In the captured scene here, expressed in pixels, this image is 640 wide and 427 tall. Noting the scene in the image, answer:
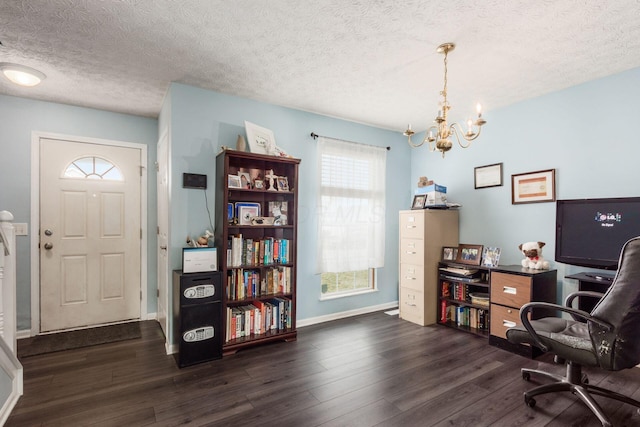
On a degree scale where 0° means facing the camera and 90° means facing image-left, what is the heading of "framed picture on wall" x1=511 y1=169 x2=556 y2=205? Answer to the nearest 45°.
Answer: approximately 45°

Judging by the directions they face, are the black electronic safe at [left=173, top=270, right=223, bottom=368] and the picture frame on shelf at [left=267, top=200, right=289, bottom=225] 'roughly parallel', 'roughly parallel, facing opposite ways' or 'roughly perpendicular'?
roughly parallel

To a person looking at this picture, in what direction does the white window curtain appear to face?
facing the viewer and to the right of the viewer

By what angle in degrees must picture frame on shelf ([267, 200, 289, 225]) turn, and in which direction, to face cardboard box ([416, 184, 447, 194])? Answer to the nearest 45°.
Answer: approximately 90° to its left

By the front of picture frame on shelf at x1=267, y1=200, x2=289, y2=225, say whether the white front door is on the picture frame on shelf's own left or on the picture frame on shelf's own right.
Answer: on the picture frame on shelf's own right

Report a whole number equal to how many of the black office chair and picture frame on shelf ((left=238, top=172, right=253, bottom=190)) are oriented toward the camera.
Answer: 1

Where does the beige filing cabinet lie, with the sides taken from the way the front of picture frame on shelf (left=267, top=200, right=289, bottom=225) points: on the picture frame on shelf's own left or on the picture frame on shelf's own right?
on the picture frame on shelf's own left

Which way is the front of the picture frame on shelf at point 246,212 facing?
toward the camera

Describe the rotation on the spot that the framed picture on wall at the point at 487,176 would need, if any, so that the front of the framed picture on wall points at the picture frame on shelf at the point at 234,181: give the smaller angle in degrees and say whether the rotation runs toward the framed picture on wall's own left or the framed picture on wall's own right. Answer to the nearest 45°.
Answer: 0° — it already faces it

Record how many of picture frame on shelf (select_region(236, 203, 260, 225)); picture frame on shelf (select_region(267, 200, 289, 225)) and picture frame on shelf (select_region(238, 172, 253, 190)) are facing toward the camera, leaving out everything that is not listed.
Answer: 3

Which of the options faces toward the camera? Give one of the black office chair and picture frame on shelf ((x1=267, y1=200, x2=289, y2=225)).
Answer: the picture frame on shelf

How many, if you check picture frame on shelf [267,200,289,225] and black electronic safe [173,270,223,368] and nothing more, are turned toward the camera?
2

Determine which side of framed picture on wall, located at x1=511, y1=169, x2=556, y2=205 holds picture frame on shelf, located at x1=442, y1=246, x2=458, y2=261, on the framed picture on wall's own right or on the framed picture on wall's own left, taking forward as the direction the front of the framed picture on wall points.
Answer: on the framed picture on wall's own right

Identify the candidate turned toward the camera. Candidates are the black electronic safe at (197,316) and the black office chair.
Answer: the black electronic safe
